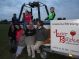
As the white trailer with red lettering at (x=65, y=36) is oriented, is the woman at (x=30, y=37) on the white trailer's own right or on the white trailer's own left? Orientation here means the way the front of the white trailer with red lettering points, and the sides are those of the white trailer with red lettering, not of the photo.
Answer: on the white trailer's own right

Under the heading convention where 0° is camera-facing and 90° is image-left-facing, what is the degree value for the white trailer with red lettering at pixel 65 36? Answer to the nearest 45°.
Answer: approximately 45°
